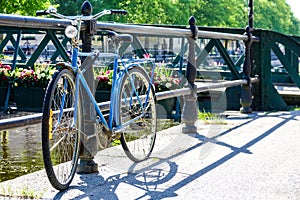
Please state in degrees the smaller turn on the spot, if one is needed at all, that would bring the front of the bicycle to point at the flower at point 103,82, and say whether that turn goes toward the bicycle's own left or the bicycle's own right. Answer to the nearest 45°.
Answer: approximately 135° to the bicycle's own right

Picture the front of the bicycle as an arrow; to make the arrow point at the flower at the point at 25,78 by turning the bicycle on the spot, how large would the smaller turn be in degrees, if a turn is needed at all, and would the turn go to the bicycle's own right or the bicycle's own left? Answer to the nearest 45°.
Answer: approximately 135° to the bicycle's own right

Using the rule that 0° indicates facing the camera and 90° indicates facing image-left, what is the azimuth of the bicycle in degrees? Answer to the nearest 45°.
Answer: approximately 45°

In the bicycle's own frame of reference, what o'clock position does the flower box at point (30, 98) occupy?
The flower box is roughly at 4 o'clock from the bicycle.

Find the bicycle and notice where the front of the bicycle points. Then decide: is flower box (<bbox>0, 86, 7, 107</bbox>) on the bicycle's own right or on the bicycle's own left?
on the bicycle's own right

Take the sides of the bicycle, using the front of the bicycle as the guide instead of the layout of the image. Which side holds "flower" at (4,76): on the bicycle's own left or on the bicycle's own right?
on the bicycle's own right

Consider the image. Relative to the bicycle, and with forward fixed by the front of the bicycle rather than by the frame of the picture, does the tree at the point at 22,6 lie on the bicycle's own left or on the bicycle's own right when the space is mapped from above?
on the bicycle's own right
